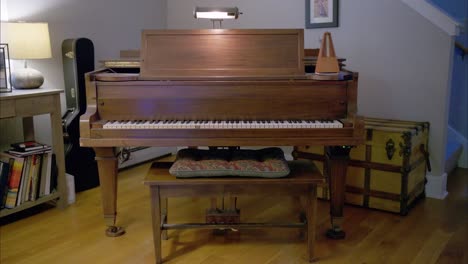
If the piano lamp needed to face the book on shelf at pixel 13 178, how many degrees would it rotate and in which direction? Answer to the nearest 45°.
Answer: approximately 90° to its right

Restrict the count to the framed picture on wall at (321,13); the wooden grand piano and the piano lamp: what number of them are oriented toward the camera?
3

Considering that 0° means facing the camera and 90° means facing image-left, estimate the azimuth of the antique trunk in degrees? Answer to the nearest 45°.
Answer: approximately 45°

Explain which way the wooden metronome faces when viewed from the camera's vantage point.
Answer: facing the viewer

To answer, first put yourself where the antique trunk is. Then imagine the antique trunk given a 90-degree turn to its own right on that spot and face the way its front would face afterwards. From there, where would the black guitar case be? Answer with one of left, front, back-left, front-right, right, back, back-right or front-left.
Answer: front-left

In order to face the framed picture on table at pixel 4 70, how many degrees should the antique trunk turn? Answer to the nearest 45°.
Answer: approximately 45° to its right

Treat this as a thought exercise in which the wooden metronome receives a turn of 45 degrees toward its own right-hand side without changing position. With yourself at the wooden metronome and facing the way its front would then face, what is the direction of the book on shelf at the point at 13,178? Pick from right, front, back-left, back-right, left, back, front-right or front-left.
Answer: front-right

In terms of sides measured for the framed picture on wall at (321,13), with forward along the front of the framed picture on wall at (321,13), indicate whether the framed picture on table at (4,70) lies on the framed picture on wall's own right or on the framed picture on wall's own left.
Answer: on the framed picture on wall's own right

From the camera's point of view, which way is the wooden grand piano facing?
toward the camera

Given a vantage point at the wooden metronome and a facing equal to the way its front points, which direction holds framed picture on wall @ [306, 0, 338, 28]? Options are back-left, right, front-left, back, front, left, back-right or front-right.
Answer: back
